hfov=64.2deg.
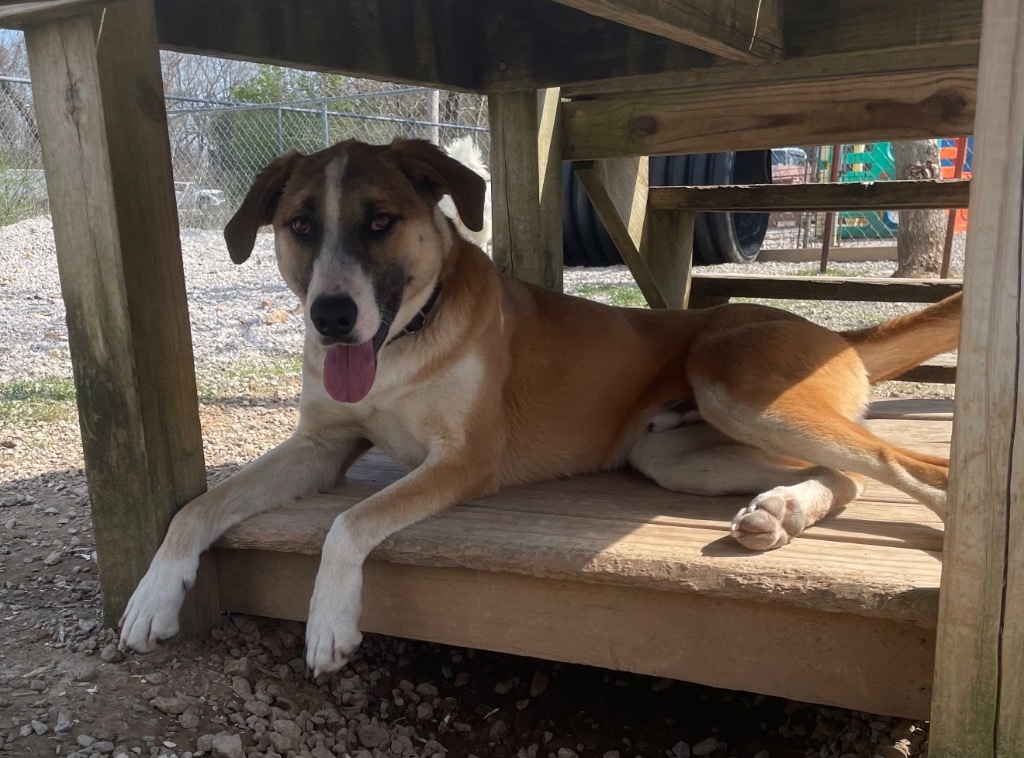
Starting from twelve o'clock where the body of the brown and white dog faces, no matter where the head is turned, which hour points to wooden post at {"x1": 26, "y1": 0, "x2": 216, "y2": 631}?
The wooden post is roughly at 1 o'clock from the brown and white dog.

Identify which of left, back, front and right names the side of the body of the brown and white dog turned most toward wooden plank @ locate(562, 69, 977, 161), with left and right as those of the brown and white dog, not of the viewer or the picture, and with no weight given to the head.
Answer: back

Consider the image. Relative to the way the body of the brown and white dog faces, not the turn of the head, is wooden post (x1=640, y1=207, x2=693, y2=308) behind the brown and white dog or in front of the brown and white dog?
behind

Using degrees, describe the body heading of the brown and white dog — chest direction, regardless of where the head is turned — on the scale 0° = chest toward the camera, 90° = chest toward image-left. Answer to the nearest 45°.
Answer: approximately 45°

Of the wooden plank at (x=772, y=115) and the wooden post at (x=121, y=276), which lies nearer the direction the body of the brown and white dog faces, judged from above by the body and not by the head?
the wooden post

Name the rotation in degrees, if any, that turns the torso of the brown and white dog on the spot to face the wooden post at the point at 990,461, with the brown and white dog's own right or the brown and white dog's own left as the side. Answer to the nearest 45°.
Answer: approximately 90° to the brown and white dog's own left

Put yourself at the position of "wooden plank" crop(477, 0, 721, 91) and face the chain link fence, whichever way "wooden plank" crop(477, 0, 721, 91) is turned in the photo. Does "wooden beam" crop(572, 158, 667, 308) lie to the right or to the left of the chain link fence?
right

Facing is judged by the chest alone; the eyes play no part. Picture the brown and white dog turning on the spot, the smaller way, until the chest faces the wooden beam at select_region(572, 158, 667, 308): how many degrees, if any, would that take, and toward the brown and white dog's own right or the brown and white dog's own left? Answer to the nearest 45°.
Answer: approximately 135° to the brown and white dog's own right

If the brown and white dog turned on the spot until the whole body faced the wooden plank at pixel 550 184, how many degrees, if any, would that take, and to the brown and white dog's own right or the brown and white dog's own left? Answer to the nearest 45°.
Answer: approximately 135° to the brown and white dog's own right

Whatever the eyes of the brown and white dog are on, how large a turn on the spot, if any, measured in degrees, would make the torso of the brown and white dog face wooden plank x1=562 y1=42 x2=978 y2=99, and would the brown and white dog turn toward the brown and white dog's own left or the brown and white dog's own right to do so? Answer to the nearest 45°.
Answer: approximately 180°

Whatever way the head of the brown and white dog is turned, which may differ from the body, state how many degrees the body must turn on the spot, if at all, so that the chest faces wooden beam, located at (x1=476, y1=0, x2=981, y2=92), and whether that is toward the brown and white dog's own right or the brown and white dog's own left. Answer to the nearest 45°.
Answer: approximately 180°
